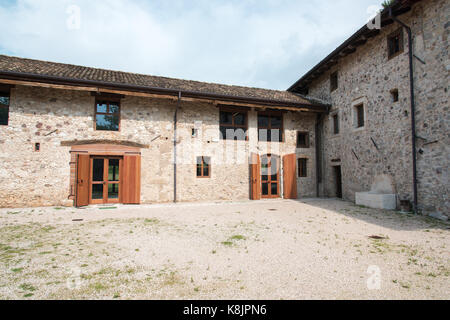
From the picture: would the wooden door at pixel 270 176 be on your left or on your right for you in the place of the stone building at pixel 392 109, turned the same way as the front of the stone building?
on your right

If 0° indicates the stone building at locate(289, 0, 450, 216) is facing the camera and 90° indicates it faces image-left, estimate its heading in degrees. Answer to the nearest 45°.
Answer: approximately 45°
